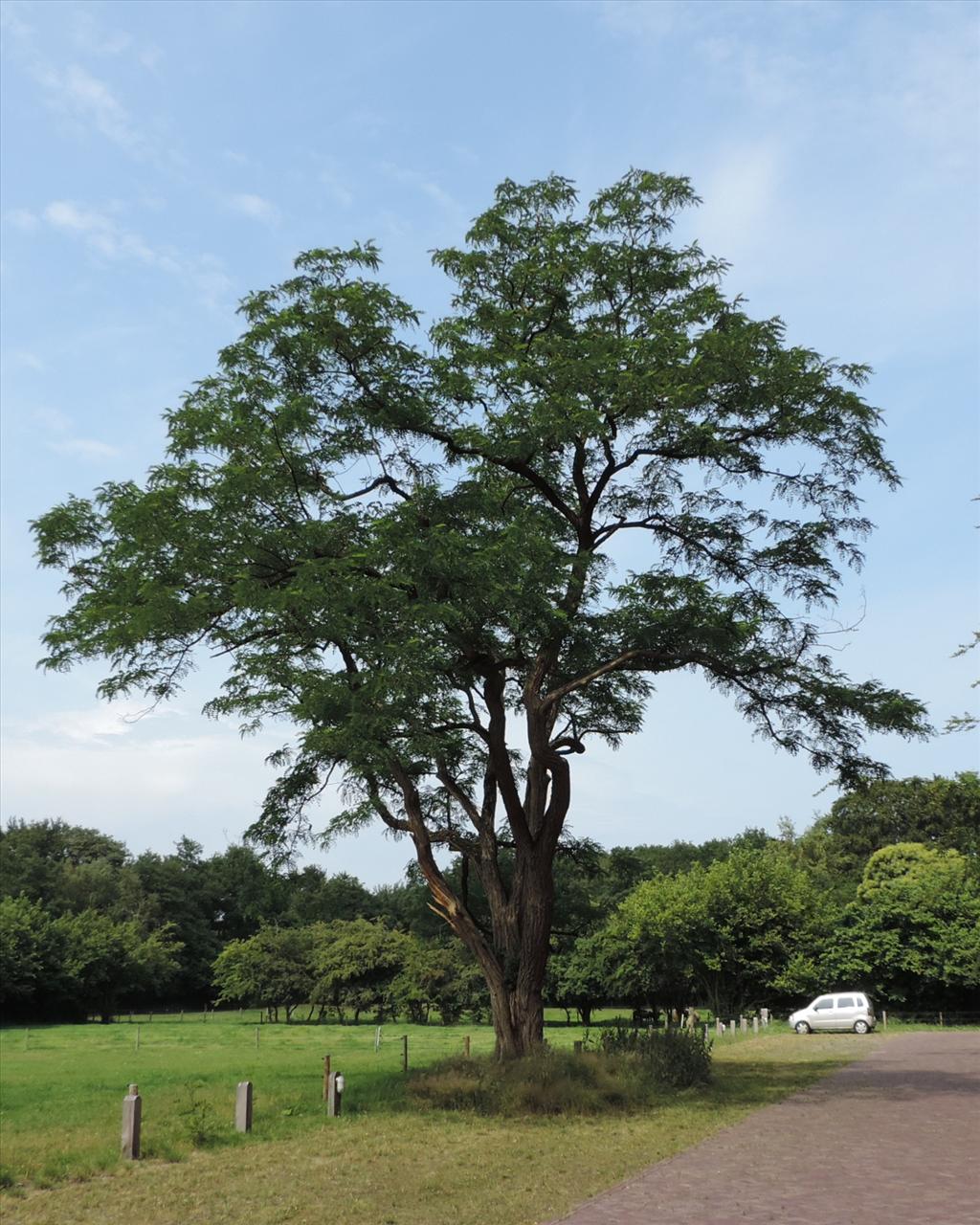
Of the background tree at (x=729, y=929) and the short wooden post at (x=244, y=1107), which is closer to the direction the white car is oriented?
the background tree

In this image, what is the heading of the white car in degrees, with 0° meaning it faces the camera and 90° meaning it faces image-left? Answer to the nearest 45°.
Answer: approximately 90°

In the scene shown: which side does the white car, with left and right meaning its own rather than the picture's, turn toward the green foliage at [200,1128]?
left

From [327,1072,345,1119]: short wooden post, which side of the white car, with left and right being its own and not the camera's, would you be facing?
left

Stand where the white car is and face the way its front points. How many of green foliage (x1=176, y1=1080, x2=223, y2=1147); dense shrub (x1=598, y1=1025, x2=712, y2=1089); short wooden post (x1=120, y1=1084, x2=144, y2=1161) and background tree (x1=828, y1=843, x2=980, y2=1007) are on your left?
3

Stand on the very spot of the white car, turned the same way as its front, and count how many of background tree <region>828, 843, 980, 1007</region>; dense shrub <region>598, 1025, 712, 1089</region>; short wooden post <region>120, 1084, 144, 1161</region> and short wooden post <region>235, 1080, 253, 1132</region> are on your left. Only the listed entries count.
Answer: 3

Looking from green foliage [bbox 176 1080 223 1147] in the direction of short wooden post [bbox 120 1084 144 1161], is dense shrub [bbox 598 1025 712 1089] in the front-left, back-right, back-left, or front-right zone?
back-left

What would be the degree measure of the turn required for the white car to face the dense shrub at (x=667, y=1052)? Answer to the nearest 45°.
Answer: approximately 90° to its left
